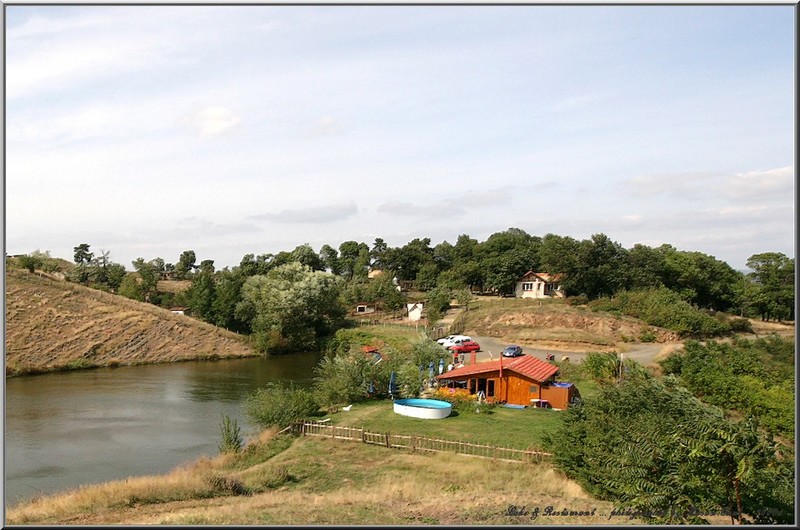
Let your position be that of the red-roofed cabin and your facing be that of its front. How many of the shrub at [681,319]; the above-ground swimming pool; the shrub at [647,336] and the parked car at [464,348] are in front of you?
1

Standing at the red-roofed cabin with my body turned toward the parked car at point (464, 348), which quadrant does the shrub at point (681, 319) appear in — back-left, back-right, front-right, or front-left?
front-right

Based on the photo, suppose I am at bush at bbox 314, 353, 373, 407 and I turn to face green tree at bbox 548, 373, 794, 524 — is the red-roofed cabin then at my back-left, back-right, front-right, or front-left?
front-left

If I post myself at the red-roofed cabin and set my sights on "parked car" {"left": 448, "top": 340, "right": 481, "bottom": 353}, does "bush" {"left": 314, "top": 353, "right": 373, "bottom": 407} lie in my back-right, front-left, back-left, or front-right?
front-left

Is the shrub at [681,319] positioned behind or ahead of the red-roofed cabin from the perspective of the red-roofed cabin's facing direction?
behind

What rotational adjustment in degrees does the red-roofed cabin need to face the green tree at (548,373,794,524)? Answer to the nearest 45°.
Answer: approximately 45° to its left

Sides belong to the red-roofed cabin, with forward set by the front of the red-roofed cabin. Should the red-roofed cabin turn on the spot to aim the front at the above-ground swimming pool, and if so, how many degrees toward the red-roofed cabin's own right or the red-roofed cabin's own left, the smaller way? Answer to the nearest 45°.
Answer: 0° — it already faces it

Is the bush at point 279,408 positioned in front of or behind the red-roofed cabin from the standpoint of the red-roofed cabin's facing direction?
in front

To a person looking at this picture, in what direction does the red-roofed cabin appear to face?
facing the viewer and to the left of the viewer
